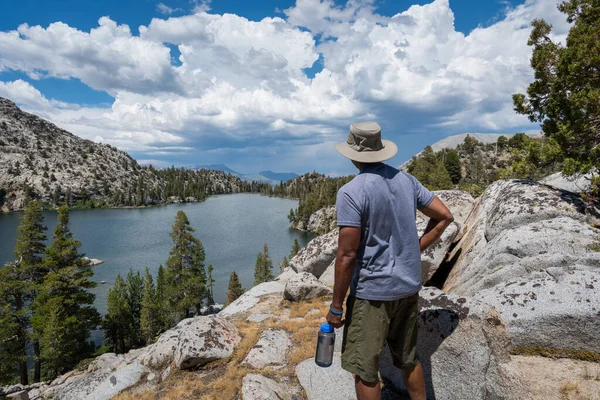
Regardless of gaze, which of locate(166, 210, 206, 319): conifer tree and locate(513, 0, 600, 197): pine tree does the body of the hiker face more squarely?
the conifer tree

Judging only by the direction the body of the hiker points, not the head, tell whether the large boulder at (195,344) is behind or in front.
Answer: in front

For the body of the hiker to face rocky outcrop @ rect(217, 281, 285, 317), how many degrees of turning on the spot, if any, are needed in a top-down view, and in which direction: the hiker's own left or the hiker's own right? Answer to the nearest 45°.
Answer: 0° — they already face it

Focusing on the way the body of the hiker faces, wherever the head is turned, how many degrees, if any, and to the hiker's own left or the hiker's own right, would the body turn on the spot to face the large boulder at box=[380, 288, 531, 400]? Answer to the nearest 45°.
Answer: approximately 90° to the hiker's own right

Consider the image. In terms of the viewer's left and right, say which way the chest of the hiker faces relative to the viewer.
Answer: facing away from the viewer and to the left of the viewer

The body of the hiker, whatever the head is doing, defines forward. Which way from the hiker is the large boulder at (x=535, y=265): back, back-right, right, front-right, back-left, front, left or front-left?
right

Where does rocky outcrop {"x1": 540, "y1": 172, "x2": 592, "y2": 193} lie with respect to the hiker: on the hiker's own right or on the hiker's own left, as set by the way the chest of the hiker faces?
on the hiker's own right

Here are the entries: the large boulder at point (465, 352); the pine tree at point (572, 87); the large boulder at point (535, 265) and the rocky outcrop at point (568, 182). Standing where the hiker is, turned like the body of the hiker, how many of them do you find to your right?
4

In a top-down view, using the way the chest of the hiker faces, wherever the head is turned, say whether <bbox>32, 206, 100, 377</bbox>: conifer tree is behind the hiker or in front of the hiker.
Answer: in front
